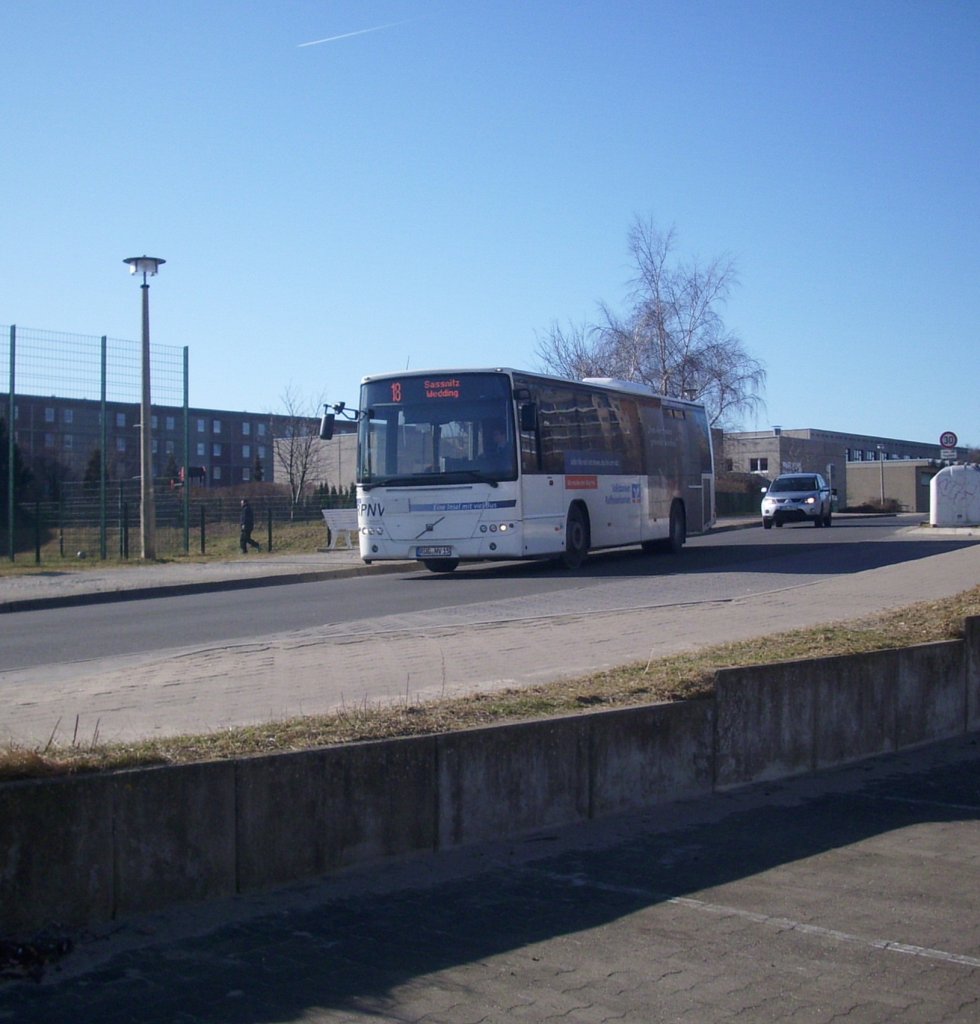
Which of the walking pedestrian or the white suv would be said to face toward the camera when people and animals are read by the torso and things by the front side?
the white suv

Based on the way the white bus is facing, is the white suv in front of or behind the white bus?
behind

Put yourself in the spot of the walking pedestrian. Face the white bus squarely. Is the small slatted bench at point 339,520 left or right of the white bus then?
left

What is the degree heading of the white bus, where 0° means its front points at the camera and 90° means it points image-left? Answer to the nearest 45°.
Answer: approximately 45°

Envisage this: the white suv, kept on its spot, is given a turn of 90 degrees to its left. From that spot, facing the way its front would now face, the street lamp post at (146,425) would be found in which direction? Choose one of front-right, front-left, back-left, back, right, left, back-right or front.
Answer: back-right

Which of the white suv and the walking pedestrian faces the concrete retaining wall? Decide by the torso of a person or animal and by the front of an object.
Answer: the white suv

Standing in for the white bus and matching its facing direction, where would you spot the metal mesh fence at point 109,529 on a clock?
The metal mesh fence is roughly at 3 o'clock from the white bus.

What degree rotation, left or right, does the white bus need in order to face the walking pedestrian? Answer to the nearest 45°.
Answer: approximately 90° to its right

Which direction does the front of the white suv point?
toward the camera
